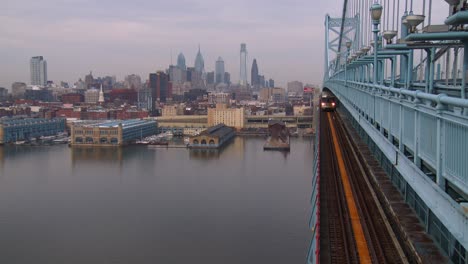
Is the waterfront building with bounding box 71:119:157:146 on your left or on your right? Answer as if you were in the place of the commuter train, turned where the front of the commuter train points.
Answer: on your right

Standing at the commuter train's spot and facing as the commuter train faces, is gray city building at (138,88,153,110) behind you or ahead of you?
behind

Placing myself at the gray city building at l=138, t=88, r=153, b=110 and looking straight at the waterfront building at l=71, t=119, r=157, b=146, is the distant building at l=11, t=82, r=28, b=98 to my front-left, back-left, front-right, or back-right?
back-right

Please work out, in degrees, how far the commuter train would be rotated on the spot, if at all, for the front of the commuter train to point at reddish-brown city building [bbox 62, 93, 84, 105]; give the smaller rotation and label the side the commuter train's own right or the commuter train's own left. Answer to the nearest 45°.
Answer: approximately 135° to the commuter train's own right

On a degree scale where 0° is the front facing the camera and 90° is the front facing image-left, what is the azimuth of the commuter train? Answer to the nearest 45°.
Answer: approximately 0°

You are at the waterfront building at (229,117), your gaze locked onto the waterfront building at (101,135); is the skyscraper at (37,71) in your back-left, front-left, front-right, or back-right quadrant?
back-right

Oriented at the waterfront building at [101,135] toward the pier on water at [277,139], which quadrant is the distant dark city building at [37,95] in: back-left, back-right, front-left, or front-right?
back-left

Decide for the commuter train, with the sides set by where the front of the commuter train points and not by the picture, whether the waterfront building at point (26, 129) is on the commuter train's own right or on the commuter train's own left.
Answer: on the commuter train's own right

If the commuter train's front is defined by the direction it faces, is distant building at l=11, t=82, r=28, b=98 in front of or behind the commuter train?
behind

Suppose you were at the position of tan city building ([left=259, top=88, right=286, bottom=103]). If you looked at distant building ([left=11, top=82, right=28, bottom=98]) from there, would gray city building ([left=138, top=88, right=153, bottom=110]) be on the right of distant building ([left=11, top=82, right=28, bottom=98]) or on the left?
left
